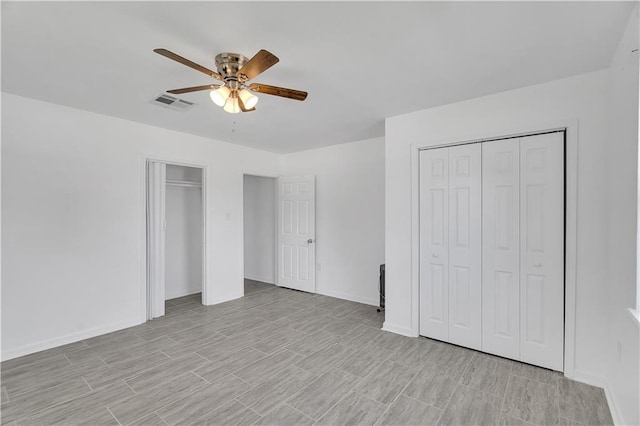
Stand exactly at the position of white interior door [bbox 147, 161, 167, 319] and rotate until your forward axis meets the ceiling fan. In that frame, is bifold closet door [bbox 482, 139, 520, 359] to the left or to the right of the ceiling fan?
left

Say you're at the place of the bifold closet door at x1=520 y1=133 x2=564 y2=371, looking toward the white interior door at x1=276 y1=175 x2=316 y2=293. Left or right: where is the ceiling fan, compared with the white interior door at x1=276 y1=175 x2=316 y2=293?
left

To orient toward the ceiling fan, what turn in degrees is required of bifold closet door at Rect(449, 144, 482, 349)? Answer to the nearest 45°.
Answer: approximately 45° to its right
